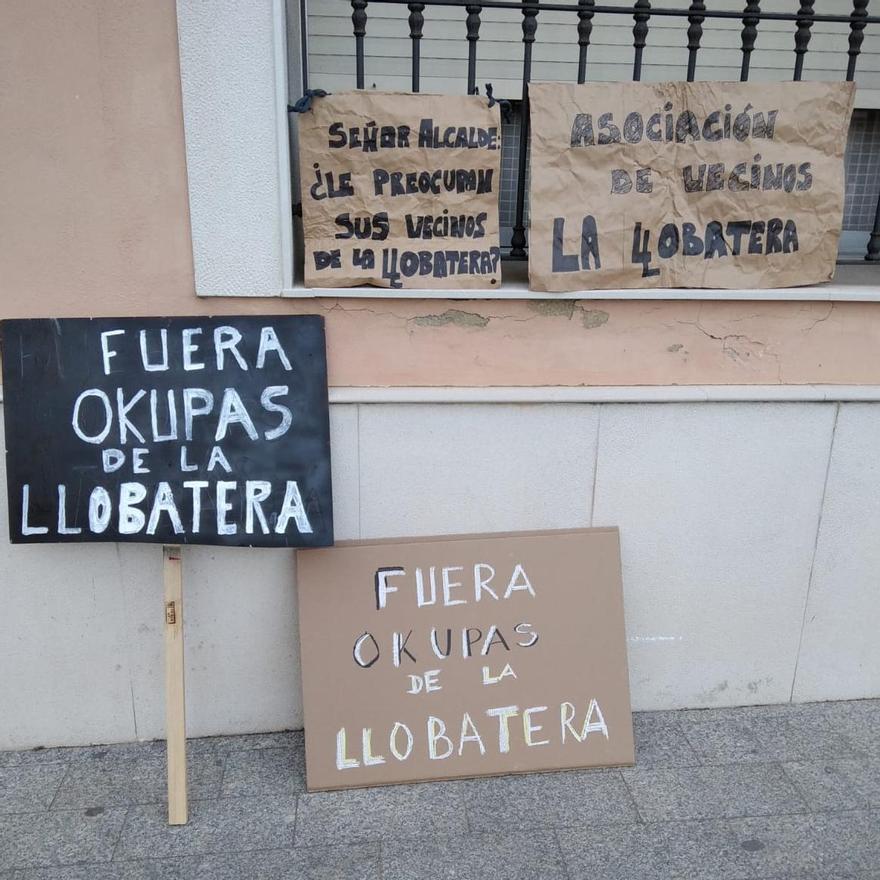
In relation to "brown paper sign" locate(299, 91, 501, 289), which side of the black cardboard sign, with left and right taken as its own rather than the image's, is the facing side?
left

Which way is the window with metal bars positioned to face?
toward the camera

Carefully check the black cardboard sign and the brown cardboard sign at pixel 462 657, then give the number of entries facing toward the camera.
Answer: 2

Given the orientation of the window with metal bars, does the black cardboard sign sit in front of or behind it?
in front

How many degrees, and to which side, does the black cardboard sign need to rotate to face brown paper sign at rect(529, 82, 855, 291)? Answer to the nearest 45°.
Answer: approximately 90° to its left

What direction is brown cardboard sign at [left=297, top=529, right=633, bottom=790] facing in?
toward the camera

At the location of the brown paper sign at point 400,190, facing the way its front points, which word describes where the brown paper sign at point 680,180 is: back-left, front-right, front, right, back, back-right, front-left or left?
left

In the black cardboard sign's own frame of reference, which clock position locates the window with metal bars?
The window with metal bars is roughly at 8 o'clock from the black cardboard sign.

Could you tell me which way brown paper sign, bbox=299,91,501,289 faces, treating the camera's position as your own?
facing the viewer

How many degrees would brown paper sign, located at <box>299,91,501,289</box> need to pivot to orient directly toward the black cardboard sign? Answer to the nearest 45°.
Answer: approximately 90° to its right
